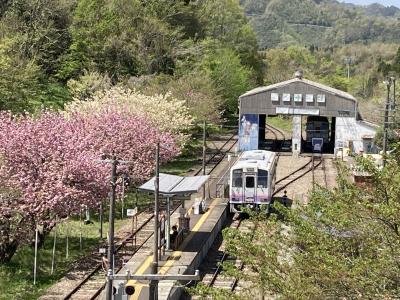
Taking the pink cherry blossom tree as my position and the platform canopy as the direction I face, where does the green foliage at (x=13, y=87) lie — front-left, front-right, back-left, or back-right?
back-left

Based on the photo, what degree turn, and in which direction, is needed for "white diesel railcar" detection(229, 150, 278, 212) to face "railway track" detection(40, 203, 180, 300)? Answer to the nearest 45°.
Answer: approximately 45° to its right

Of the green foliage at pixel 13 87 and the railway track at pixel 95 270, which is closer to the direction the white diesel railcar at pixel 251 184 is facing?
the railway track

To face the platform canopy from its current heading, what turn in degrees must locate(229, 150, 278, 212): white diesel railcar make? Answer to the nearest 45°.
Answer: approximately 45° to its right

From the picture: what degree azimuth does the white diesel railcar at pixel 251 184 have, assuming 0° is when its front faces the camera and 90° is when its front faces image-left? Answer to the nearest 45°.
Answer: approximately 0°

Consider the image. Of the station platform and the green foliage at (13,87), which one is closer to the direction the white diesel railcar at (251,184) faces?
the station platform

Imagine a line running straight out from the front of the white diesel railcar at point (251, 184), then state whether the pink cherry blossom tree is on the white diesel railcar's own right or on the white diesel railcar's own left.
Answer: on the white diesel railcar's own right

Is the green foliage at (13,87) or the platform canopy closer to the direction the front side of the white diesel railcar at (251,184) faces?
the platform canopy
